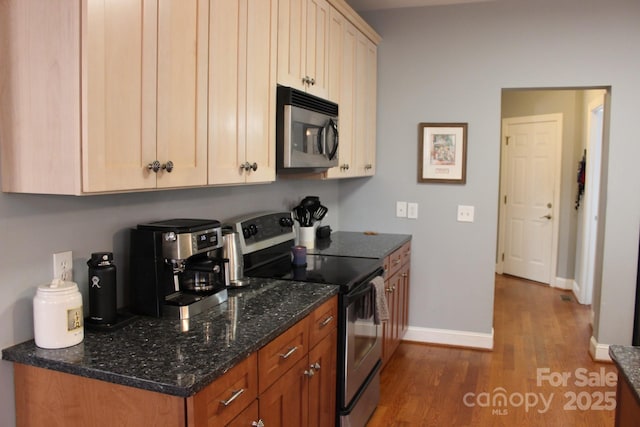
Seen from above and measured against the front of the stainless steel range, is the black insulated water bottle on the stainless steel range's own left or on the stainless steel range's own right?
on the stainless steel range's own right

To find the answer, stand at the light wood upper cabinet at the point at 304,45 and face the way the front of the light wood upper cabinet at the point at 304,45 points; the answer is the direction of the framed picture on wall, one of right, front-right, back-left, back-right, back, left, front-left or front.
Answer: left

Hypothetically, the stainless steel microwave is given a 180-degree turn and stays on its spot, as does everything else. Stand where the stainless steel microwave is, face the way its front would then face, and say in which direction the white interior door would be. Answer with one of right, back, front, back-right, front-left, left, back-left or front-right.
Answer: right

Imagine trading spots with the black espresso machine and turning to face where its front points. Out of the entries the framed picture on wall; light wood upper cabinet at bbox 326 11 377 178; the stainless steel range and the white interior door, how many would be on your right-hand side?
0

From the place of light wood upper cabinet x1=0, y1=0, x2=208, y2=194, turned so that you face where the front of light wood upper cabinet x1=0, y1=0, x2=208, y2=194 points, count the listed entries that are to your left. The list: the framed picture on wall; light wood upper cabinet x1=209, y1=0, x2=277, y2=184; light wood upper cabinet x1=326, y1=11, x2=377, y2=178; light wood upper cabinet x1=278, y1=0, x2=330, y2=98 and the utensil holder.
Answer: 5

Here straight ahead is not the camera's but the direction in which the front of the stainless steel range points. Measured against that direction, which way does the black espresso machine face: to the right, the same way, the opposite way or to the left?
the same way

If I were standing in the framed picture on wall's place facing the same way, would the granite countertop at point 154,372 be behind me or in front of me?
in front

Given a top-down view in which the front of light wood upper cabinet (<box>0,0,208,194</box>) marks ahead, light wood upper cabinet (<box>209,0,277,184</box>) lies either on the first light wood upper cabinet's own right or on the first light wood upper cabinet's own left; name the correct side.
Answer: on the first light wood upper cabinet's own left

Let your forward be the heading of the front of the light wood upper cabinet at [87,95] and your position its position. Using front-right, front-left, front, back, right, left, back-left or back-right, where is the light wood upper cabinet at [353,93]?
left

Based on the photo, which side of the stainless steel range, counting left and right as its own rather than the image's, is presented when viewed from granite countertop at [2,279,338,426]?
right

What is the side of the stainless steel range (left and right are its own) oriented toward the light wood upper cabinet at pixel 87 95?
right

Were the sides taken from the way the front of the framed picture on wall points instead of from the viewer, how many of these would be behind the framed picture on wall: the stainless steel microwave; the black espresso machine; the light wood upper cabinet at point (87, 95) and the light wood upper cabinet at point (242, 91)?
0

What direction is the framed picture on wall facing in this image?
toward the camera

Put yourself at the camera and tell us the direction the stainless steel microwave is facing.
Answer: facing the viewer and to the right of the viewer

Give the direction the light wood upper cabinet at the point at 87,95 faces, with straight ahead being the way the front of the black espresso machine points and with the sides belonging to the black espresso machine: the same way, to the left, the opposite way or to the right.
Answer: the same way

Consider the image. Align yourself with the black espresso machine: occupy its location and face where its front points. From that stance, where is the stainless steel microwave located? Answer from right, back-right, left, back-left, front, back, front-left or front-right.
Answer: left

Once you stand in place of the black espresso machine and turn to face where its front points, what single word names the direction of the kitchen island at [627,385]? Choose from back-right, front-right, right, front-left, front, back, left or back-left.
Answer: front

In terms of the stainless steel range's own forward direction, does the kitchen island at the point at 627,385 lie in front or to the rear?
in front
